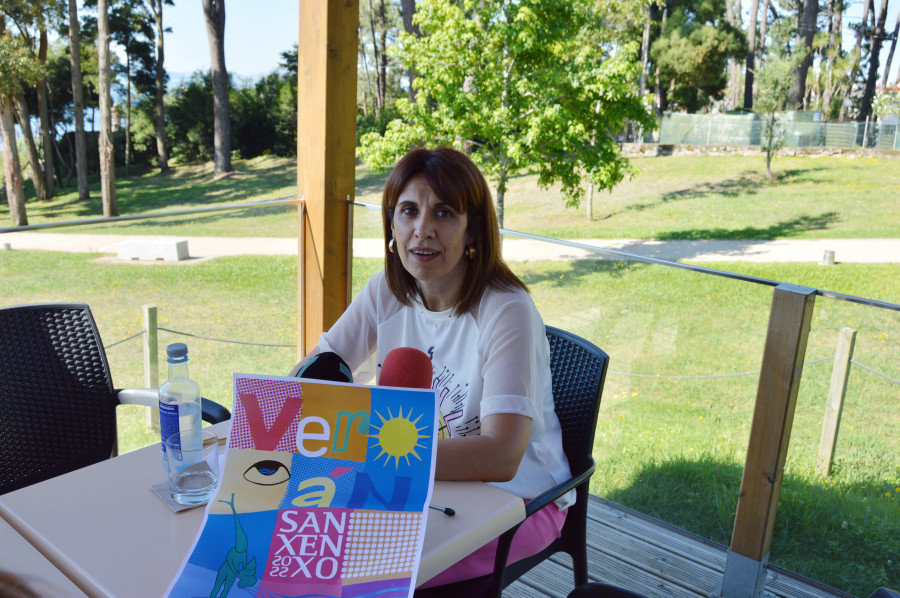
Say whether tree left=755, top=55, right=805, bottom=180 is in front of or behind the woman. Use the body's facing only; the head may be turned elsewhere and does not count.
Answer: behind

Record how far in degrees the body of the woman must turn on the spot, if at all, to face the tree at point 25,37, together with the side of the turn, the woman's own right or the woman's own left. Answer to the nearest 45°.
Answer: approximately 90° to the woman's own right

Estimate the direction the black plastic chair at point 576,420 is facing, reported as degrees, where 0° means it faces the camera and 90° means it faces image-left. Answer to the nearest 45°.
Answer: approximately 45°

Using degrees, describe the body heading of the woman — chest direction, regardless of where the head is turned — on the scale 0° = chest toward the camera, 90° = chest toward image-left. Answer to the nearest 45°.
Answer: approximately 45°

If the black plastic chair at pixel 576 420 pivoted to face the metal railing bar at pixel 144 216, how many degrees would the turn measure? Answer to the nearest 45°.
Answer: approximately 90° to its right

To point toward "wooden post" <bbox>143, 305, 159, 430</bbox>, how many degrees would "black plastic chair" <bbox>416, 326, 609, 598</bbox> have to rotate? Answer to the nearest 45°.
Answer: approximately 90° to its right

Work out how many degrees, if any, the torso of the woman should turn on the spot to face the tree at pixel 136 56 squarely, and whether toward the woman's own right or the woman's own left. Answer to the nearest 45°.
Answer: approximately 90° to the woman's own right
